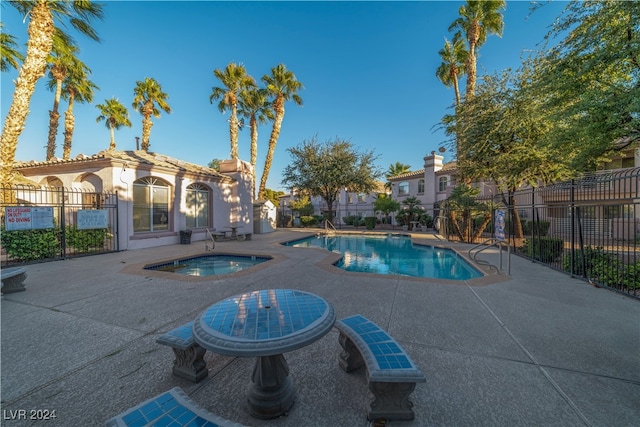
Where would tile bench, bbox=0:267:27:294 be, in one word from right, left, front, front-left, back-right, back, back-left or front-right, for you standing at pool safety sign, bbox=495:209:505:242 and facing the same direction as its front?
front

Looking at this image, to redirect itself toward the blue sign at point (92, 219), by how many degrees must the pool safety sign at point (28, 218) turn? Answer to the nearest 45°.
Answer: approximately 135° to its left

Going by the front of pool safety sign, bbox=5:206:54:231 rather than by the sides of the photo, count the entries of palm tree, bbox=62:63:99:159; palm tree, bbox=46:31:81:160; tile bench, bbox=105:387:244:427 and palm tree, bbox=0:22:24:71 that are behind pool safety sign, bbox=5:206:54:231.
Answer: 3

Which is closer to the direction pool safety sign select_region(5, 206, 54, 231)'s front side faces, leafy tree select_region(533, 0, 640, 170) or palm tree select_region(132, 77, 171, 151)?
the leafy tree

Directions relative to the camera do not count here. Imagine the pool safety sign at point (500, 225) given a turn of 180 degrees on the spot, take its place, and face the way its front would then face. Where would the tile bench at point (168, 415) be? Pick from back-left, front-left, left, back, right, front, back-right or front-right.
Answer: back-right

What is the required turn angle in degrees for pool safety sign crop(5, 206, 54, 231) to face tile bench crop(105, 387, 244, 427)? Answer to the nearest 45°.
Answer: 0° — it already faces it

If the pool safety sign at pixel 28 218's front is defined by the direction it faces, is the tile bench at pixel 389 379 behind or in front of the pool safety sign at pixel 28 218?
in front

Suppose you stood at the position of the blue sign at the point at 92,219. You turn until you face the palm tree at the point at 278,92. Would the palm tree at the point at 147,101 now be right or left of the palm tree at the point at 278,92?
left

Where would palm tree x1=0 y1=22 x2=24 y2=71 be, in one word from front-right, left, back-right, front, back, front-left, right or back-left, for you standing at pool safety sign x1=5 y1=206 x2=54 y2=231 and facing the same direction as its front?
back

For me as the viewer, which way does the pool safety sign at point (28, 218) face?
facing the viewer

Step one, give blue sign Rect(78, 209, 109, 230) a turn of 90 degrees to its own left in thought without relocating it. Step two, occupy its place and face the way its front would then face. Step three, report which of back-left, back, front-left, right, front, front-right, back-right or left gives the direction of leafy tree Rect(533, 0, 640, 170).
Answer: front-right

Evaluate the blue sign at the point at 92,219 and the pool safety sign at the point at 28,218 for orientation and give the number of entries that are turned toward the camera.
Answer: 2

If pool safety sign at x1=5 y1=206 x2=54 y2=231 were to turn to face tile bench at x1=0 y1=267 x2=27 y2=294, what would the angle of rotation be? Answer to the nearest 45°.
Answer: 0° — it already faces it

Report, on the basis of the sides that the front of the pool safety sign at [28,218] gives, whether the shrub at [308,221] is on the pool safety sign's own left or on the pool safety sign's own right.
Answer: on the pool safety sign's own left

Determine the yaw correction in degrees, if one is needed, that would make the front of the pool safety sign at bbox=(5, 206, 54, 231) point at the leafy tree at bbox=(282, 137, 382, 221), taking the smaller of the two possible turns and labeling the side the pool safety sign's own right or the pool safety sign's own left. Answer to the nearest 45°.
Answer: approximately 90° to the pool safety sign's own left
